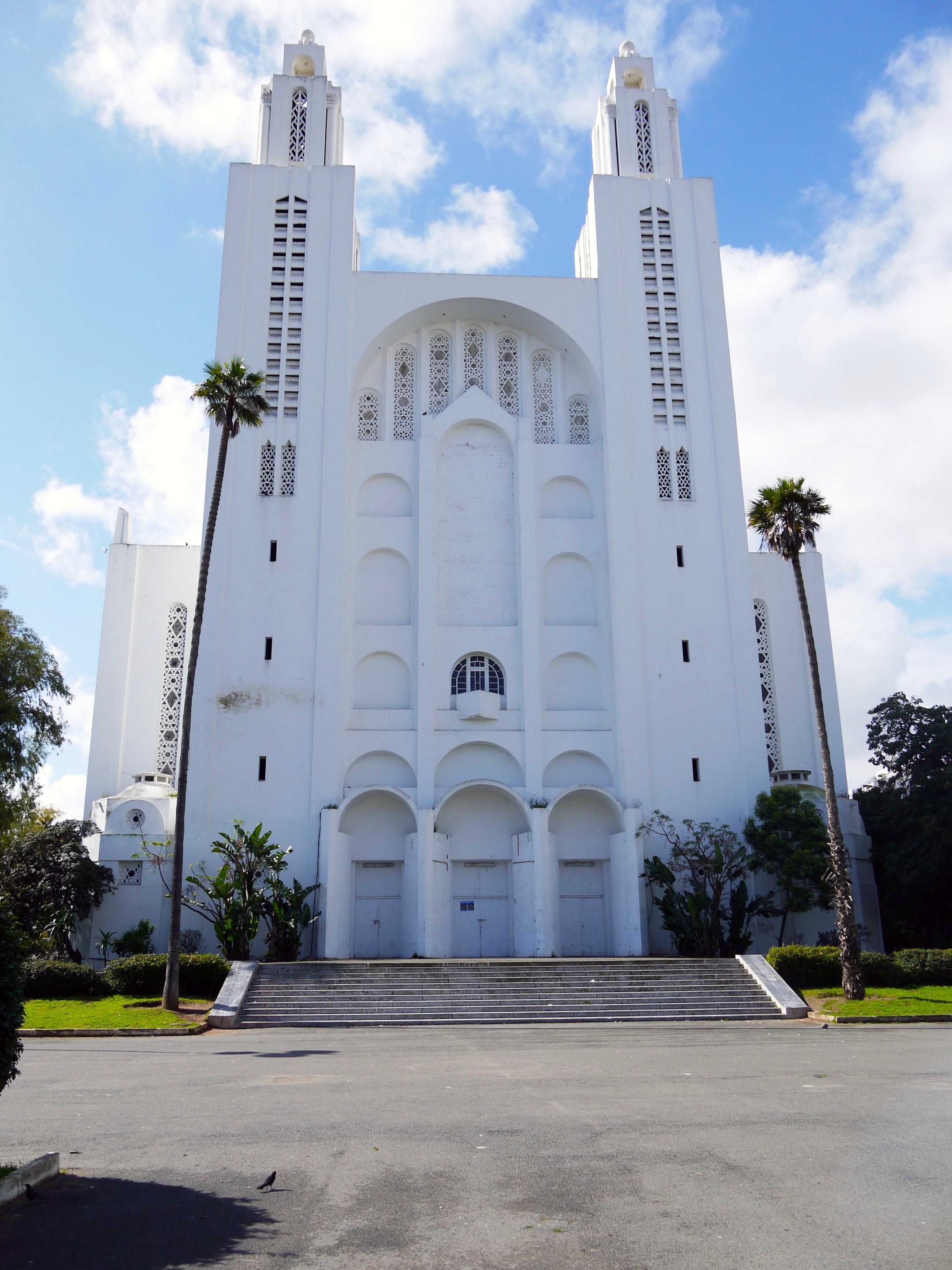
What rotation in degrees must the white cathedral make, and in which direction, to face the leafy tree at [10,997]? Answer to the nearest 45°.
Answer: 0° — it already faces it

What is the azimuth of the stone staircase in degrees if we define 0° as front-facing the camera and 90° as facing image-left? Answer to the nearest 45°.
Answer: approximately 0°

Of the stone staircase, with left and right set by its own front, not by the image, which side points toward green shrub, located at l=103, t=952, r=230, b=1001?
right

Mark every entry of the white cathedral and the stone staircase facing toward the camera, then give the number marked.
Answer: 2

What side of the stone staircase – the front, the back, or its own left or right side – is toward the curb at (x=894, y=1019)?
left

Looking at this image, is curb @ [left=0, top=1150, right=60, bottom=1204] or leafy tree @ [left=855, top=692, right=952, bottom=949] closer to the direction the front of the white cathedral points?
the curb

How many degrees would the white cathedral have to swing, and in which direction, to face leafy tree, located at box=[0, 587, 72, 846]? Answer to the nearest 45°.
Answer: approximately 45° to its right

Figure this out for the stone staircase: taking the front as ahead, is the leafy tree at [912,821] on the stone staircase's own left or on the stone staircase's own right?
on the stone staircase's own left

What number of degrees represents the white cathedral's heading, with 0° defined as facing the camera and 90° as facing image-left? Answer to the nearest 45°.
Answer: approximately 0°

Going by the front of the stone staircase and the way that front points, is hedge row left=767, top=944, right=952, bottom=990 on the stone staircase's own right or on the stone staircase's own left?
on the stone staircase's own left
